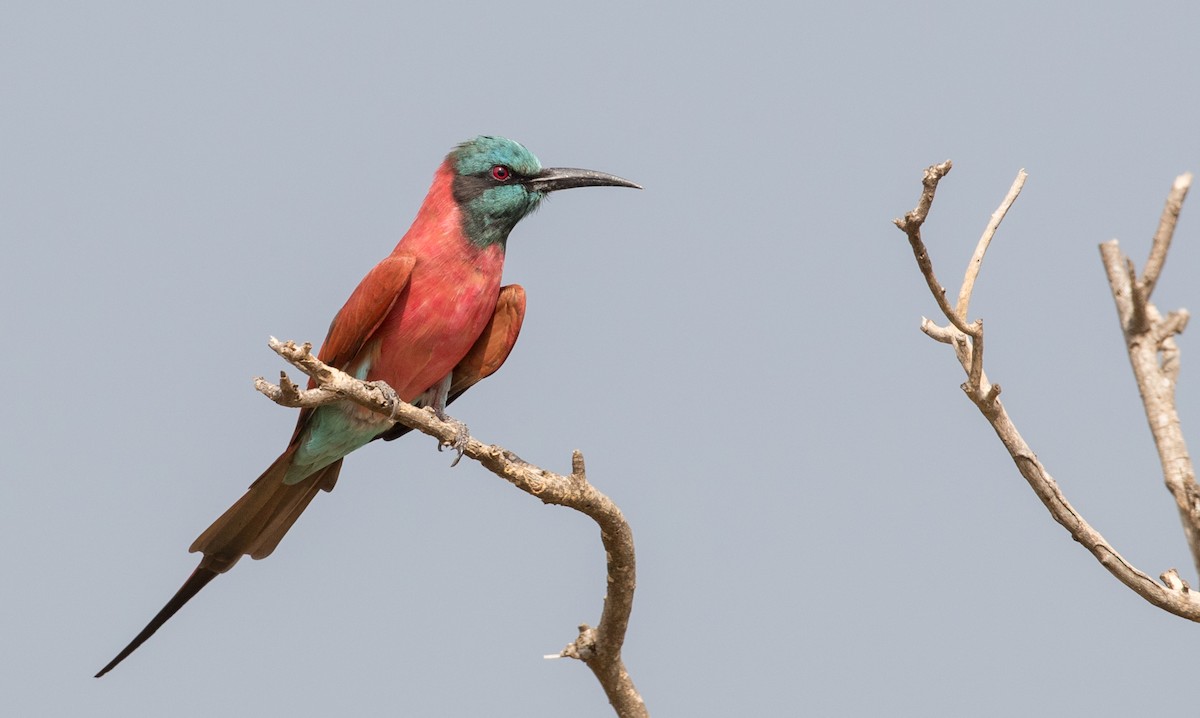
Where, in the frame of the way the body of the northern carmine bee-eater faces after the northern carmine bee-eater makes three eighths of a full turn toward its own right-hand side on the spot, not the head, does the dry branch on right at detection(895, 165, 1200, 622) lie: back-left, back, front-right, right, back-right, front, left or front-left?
back-left

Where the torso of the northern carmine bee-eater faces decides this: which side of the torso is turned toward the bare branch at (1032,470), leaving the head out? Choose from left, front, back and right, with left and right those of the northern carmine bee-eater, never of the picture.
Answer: front

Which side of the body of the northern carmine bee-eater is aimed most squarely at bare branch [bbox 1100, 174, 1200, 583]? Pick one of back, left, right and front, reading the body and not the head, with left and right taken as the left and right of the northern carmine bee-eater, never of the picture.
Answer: front
